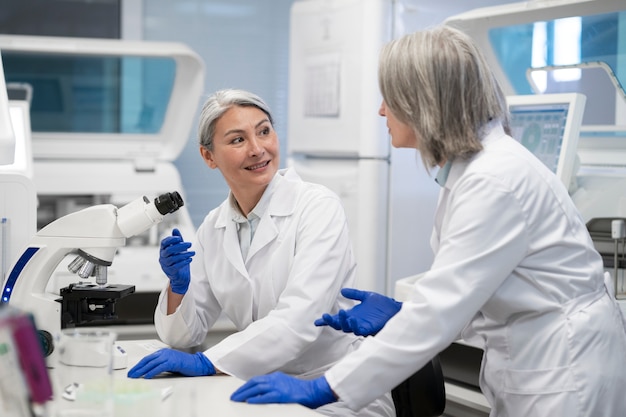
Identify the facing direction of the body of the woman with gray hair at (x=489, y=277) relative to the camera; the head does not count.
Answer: to the viewer's left

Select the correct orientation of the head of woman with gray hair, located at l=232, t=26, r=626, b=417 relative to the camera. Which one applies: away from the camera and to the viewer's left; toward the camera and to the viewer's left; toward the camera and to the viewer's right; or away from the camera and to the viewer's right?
away from the camera and to the viewer's left

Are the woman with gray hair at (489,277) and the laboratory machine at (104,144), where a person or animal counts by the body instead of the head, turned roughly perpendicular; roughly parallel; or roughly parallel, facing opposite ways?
roughly perpendicular

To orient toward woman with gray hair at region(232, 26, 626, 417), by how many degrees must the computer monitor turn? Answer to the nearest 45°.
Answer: approximately 45° to its left

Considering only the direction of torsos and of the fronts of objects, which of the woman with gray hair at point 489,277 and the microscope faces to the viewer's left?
the woman with gray hair
